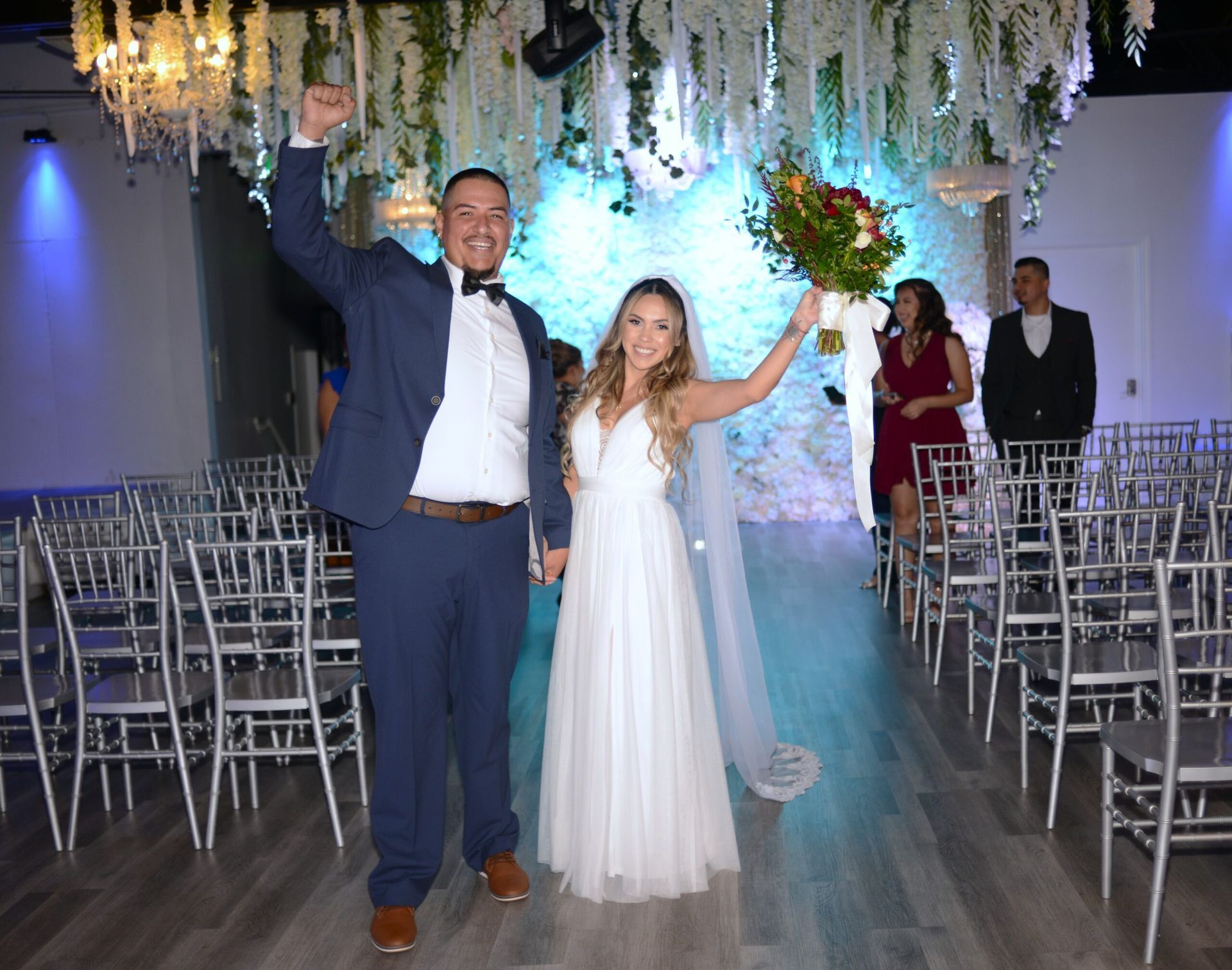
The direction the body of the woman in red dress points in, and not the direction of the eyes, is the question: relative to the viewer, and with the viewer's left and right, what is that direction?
facing the viewer and to the left of the viewer

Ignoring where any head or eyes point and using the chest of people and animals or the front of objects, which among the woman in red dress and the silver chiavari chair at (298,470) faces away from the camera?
the silver chiavari chair

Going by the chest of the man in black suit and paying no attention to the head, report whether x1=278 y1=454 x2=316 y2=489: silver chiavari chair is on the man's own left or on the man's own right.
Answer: on the man's own right

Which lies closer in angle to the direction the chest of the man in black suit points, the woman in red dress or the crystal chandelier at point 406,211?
the woman in red dress

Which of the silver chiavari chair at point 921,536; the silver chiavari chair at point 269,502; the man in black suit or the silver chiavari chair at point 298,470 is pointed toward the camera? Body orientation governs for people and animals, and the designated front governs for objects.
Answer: the man in black suit

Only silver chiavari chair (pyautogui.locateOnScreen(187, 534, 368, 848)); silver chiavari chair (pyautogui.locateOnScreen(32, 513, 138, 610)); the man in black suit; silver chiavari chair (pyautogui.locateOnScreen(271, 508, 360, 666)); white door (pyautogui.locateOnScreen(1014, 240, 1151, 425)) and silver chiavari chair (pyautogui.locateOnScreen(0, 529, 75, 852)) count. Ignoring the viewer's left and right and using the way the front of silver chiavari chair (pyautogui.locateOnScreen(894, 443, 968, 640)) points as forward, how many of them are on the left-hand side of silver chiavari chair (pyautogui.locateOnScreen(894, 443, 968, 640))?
4

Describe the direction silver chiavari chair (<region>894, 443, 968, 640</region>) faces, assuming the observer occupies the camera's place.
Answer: facing away from the viewer and to the left of the viewer

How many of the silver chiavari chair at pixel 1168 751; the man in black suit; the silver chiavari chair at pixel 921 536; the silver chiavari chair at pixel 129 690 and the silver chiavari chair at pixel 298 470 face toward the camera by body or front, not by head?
1

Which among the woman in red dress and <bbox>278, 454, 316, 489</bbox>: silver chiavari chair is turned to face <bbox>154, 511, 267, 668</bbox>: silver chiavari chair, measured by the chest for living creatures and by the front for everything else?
the woman in red dress

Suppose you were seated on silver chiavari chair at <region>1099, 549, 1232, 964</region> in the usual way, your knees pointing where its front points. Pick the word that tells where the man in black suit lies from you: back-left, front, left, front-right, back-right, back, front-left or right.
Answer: front-right

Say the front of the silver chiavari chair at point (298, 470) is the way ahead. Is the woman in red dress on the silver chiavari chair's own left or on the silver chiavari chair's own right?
on the silver chiavari chair's own right

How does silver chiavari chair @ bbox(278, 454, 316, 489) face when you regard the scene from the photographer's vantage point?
facing away from the viewer

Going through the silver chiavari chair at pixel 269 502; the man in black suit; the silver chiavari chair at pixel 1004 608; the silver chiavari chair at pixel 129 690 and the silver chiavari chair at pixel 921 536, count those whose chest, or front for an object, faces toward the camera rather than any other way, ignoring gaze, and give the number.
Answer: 1

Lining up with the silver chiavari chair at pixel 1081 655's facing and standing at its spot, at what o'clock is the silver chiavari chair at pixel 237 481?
the silver chiavari chair at pixel 237 481 is roughly at 11 o'clock from the silver chiavari chair at pixel 1081 655.
